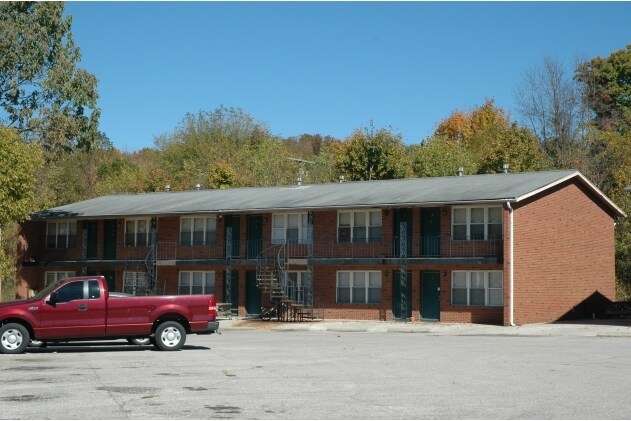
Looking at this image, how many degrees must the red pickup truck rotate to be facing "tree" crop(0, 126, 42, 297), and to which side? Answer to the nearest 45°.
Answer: approximately 90° to its right

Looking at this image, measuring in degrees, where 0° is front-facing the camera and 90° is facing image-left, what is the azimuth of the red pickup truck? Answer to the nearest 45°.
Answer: approximately 90°

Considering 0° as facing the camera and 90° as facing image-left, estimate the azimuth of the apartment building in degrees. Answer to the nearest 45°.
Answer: approximately 45°

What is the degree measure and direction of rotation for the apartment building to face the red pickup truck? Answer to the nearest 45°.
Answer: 0° — it already faces it

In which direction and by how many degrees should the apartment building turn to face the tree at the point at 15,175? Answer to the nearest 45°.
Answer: approximately 45° to its right
